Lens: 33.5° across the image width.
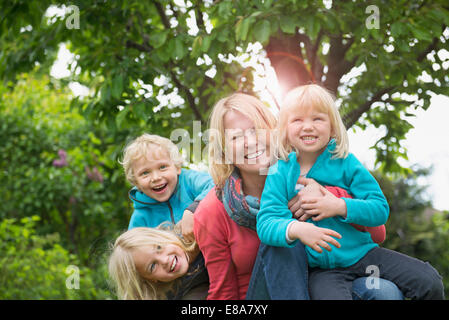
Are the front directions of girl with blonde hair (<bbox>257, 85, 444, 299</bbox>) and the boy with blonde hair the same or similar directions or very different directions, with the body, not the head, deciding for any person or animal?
same or similar directions

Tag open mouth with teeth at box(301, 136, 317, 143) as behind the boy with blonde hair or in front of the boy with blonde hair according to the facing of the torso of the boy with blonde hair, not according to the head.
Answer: in front

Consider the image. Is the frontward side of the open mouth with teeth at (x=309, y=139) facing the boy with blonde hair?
no

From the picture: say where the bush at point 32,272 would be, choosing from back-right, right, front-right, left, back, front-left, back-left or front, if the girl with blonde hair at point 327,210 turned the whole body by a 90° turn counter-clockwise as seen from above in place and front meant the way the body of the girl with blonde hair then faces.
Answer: back-left

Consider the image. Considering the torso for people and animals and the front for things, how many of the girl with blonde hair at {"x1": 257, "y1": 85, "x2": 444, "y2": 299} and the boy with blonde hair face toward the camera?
2

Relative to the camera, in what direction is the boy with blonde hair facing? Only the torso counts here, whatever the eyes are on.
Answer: toward the camera

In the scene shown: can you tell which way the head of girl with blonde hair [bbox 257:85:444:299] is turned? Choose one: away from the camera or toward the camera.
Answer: toward the camera

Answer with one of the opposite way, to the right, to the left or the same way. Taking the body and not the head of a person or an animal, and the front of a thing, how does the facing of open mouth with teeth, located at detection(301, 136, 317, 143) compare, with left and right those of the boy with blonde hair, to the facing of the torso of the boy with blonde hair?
the same way

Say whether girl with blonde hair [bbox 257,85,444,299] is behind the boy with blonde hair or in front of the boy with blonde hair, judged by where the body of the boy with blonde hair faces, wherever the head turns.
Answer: in front

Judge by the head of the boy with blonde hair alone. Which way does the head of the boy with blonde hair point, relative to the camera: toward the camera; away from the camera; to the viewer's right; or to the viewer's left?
toward the camera
